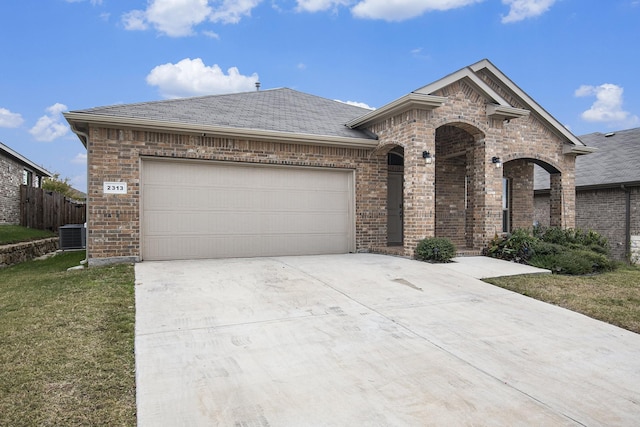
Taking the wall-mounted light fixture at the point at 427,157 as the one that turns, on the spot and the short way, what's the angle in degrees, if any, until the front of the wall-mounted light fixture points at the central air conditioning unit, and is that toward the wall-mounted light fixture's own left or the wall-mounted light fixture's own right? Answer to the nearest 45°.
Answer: approximately 135° to the wall-mounted light fixture's own right

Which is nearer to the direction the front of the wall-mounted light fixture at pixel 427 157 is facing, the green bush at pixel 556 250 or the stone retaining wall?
the green bush

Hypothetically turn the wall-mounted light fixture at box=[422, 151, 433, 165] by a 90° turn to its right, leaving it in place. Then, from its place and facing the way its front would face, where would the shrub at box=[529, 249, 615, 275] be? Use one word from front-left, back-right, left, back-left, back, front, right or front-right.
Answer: back-left

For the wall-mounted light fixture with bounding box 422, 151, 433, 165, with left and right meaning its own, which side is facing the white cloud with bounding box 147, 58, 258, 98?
back

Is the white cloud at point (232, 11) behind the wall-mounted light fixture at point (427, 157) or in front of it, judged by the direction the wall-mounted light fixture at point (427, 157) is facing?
behind

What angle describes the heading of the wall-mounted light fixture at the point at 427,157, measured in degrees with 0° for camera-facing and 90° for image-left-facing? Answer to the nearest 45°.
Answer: approximately 315°

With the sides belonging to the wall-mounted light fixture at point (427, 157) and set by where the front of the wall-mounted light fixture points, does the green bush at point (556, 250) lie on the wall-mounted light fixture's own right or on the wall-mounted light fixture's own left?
on the wall-mounted light fixture's own left

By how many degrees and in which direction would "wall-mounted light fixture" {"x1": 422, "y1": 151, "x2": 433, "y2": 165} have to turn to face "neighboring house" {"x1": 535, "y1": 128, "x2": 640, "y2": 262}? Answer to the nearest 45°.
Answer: approximately 90° to its left

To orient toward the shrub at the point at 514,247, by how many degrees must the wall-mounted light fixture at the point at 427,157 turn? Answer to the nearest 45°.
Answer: approximately 90° to its left
